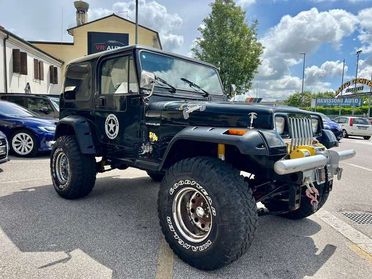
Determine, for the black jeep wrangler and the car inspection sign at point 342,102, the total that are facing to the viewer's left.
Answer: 0

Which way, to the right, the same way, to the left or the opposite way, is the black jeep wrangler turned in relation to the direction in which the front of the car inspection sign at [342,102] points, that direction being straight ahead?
to the left

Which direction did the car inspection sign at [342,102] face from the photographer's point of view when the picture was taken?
facing the viewer

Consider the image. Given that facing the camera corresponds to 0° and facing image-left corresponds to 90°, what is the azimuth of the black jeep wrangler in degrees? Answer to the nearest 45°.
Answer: approximately 315°

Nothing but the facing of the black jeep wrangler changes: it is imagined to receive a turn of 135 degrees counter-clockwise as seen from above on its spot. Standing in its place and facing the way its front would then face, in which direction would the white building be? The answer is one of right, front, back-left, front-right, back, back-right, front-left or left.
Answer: front-left

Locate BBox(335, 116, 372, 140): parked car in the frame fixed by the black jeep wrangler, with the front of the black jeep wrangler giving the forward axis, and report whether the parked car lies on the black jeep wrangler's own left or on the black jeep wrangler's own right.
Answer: on the black jeep wrangler's own left

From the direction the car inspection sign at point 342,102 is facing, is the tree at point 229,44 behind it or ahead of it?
ahead

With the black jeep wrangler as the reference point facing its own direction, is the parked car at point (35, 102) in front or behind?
behind

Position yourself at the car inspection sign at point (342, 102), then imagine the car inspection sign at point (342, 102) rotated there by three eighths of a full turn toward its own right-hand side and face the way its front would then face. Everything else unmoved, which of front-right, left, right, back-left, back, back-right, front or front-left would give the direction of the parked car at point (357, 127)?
back-left

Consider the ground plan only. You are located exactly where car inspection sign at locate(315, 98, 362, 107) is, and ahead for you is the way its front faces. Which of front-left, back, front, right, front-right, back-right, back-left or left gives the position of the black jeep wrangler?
front

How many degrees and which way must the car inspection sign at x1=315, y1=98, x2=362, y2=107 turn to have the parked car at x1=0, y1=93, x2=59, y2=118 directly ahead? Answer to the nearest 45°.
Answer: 0° — it already faces it

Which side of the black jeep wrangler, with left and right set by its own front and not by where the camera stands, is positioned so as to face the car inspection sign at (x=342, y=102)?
left
